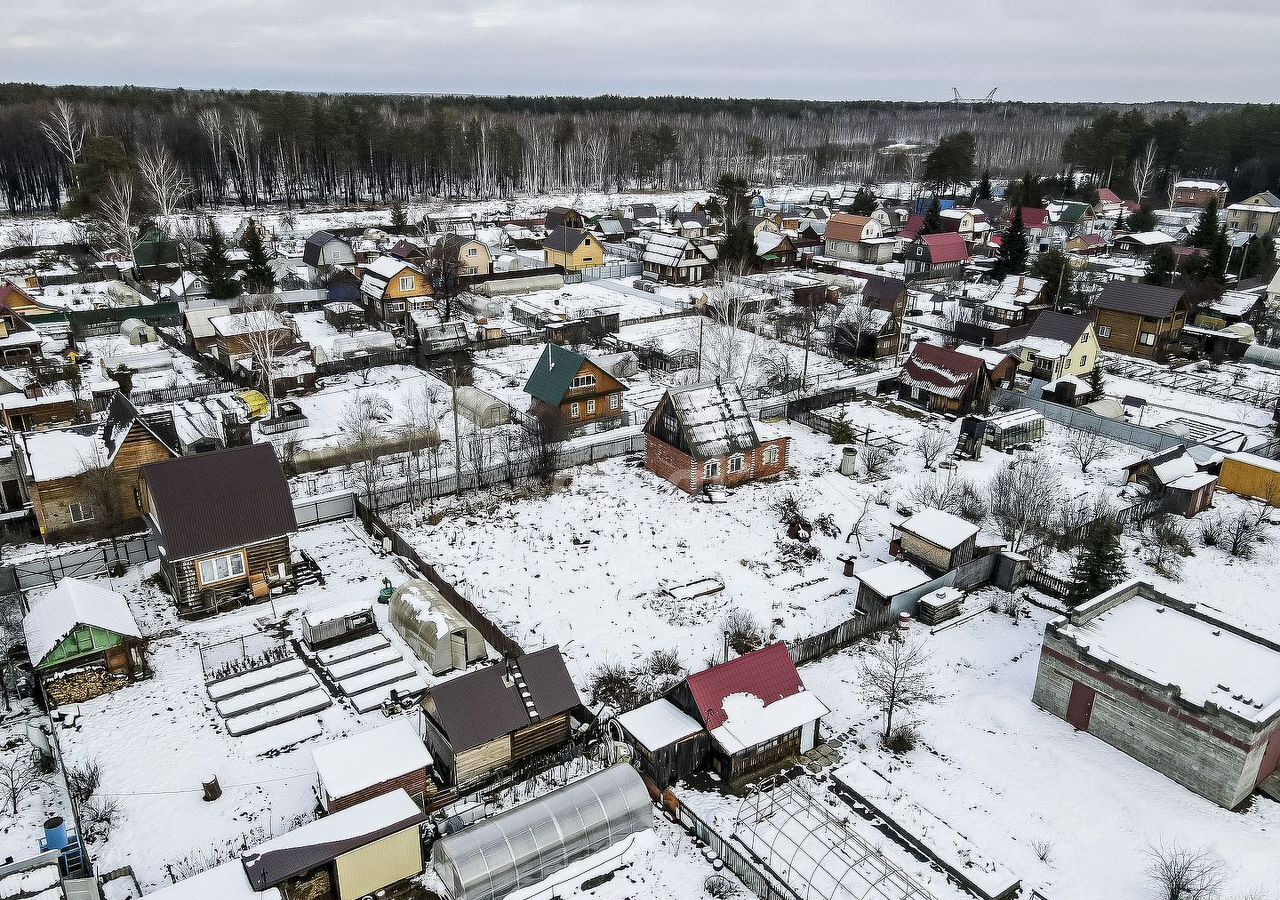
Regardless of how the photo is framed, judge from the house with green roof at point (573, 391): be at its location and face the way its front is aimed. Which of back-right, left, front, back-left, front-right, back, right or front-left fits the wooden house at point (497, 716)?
front-right

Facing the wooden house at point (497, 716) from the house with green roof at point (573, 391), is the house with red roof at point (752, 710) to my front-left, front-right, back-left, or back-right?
front-left

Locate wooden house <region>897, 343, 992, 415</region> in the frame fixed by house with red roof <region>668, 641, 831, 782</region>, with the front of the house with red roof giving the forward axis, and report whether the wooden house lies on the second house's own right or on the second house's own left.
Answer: on the second house's own left

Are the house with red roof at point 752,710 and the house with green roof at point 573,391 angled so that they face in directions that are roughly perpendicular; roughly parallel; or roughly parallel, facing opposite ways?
roughly parallel

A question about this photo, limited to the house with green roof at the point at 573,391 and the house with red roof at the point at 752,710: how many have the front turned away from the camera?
0

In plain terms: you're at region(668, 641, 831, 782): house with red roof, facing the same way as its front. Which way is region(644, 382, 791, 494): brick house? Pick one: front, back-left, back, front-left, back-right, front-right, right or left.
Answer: back-left

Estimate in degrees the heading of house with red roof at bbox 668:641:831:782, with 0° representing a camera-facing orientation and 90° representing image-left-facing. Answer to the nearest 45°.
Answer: approximately 315°

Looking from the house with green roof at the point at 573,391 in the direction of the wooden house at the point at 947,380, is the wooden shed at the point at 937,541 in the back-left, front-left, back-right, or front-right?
front-right

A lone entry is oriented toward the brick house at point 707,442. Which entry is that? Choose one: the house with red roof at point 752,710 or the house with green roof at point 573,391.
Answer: the house with green roof

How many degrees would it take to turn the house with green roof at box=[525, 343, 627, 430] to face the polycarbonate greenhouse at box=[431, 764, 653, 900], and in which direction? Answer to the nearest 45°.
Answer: approximately 45° to its right

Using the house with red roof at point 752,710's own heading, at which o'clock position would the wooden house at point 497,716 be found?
The wooden house is roughly at 4 o'clock from the house with red roof.

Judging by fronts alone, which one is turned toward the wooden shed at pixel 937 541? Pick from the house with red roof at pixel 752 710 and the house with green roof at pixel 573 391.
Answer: the house with green roof

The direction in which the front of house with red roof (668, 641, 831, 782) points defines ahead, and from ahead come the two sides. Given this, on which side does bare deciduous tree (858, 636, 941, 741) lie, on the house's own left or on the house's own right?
on the house's own left

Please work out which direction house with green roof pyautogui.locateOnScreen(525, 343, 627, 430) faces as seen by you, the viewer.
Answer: facing the viewer and to the right of the viewer

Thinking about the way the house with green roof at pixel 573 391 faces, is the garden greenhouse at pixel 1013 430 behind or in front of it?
in front
